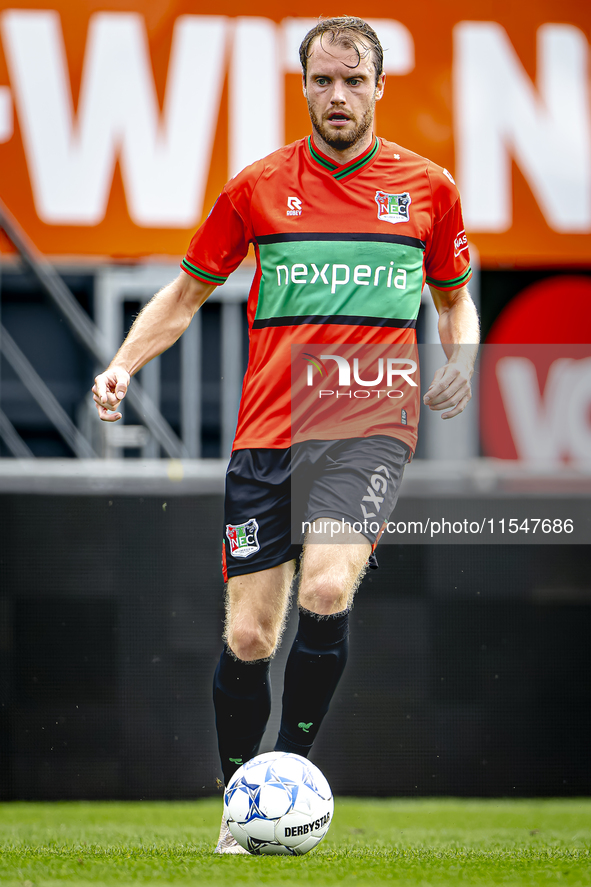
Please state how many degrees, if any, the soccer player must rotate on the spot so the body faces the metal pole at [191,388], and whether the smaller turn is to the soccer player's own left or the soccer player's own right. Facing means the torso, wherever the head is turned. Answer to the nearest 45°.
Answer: approximately 180°

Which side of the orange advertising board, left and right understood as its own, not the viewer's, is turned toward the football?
front

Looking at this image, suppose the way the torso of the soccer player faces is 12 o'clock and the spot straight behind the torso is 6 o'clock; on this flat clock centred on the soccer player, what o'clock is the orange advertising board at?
The orange advertising board is roughly at 6 o'clock from the soccer player.

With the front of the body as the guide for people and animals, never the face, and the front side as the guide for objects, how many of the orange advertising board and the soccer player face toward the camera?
2

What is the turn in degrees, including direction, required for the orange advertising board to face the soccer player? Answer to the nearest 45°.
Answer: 0° — it already faces them

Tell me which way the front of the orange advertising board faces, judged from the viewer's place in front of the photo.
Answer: facing the viewer

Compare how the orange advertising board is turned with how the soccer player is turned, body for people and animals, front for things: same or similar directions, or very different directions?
same or similar directions
